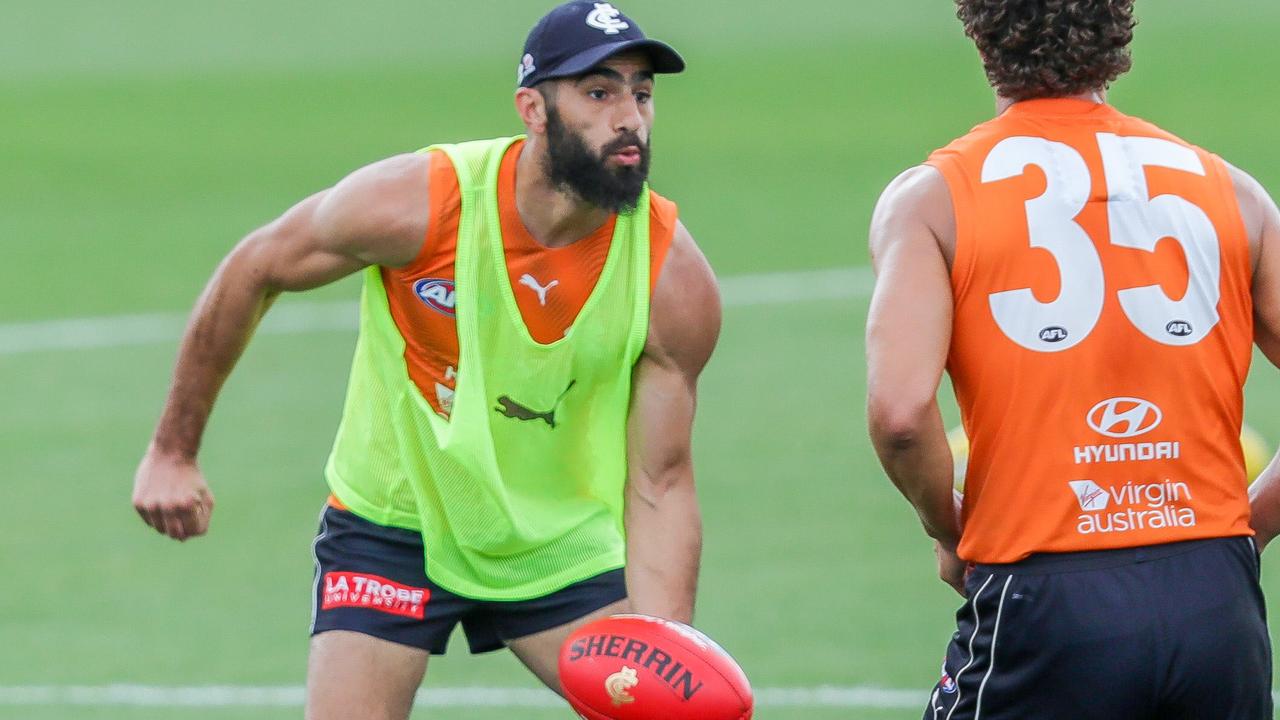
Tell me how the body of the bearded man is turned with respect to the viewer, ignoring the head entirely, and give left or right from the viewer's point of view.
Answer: facing the viewer and to the right of the viewer

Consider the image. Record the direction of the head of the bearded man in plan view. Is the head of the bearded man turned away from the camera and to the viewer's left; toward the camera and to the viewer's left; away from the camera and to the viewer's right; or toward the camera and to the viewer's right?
toward the camera and to the viewer's right
